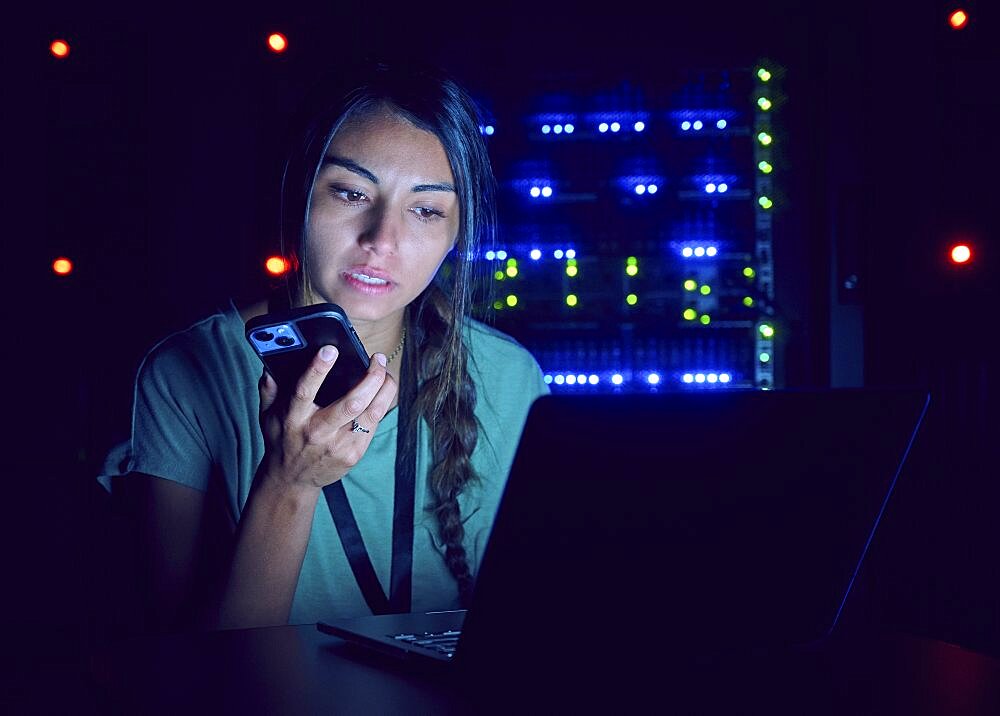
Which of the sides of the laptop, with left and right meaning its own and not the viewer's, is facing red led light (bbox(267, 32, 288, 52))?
front

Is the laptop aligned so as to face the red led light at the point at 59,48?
yes

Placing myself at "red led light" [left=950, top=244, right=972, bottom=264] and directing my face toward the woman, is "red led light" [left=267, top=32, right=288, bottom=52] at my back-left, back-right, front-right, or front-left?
front-right

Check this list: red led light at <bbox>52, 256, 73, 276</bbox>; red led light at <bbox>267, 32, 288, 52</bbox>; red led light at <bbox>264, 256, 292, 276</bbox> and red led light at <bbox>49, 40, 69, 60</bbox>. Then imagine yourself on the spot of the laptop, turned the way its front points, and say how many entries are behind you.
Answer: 0

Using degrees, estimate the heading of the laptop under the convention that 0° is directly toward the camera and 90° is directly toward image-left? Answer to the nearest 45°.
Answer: approximately 135°

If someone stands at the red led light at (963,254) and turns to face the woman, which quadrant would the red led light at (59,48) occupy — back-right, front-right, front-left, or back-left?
front-right

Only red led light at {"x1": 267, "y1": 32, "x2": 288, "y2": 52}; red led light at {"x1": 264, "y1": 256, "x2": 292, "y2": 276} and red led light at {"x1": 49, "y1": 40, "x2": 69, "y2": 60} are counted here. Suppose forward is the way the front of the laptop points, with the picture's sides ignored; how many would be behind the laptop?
0

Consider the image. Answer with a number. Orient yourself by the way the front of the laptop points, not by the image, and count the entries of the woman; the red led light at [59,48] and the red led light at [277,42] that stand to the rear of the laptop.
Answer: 0

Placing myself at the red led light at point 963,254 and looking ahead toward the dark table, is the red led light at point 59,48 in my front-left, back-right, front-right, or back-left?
front-right

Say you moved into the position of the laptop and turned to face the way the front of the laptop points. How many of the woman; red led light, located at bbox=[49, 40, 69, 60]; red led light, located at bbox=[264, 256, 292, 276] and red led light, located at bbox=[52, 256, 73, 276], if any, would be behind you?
0

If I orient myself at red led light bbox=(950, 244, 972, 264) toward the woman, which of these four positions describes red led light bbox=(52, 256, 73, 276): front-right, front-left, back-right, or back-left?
front-right

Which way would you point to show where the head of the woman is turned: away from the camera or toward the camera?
toward the camera

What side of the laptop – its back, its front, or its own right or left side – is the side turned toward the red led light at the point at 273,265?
front

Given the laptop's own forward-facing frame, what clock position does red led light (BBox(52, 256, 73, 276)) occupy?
The red led light is roughly at 12 o'clock from the laptop.

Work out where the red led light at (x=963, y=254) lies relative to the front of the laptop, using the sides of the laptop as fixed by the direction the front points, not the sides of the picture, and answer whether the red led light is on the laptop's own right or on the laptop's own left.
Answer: on the laptop's own right

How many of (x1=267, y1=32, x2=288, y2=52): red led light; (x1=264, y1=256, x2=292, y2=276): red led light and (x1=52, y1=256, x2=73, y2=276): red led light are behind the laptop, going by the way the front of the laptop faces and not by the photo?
0
